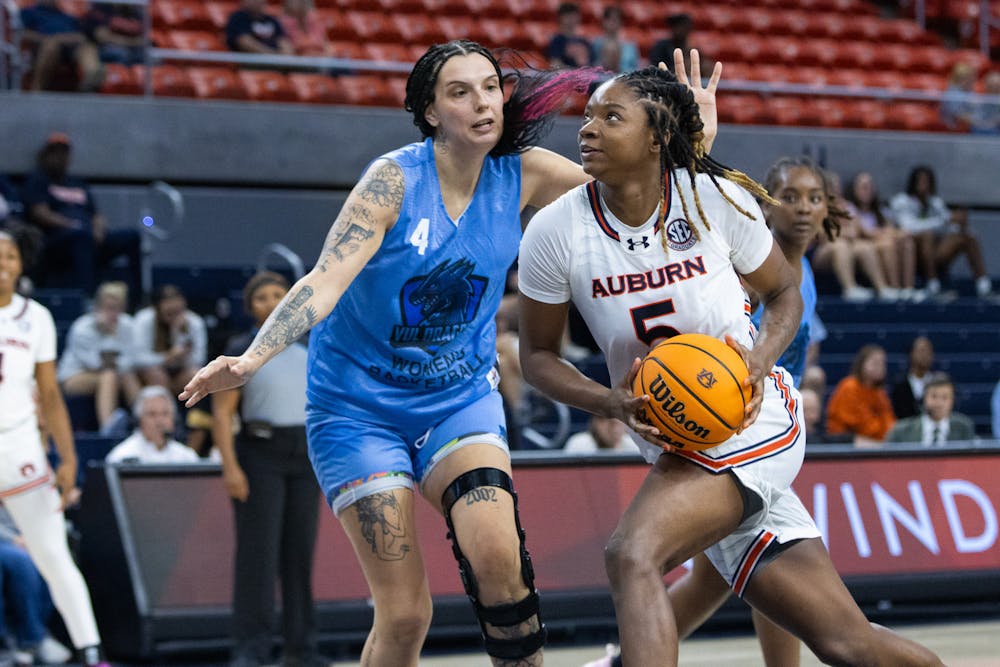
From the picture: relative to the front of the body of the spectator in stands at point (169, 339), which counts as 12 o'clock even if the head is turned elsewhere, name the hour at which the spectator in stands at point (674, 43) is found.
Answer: the spectator in stands at point (674, 43) is roughly at 8 o'clock from the spectator in stands at point (169, 339).

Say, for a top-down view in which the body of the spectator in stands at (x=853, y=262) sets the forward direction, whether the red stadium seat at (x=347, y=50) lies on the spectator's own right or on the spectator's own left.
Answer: on the spectator's own right

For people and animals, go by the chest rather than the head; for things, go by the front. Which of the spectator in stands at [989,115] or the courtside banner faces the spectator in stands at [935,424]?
the spectator in stands at [989,115]

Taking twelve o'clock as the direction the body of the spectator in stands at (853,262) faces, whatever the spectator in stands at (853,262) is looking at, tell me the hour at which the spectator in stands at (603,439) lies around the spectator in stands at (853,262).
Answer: the spectator in stands at (603,439) is roughly at 2 o'clock from the spectator in stands at (853,262).

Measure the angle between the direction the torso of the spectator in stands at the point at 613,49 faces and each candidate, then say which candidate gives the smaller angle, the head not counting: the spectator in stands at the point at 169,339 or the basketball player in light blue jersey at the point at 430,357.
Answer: the basketball player in light blue jersey

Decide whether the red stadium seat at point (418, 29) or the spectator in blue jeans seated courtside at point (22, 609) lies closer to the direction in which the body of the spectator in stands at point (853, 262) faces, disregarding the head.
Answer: the spectator in blue jeans seated courtside

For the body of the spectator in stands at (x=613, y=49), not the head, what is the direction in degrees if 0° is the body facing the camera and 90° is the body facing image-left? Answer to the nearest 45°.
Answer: approximately 0°

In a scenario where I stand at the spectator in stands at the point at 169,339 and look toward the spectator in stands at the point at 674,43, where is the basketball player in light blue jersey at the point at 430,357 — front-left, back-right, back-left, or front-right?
back-right
